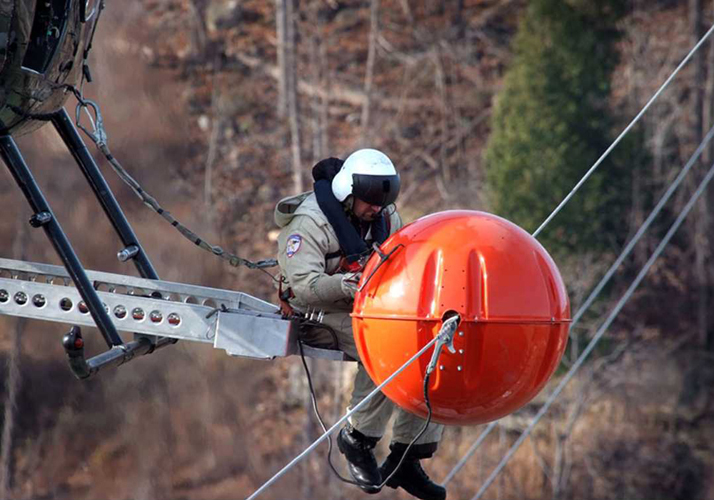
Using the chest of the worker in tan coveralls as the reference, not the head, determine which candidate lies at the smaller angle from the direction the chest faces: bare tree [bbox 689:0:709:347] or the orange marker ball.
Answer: the orange marker ball

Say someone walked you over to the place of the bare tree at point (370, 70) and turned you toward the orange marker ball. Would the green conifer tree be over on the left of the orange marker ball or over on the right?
left

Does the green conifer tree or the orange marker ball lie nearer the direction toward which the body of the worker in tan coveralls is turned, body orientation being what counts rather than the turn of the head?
the orange marker ball

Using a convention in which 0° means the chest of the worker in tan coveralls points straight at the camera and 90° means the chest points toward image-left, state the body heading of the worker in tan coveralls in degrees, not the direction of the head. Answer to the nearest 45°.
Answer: approximately 315°

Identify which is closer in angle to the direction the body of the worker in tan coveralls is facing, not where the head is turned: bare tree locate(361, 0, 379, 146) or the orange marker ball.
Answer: the orange marker ball

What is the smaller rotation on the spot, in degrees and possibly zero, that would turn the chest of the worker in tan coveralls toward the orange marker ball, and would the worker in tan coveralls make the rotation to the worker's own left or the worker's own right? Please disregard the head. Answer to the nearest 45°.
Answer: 0° — they already face it

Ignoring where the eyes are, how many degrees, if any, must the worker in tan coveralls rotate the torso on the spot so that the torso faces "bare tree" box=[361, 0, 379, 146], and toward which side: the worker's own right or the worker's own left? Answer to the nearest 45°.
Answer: approximately 135° to the worker's own left

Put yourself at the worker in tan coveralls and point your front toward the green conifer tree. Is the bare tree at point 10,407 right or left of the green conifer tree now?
left

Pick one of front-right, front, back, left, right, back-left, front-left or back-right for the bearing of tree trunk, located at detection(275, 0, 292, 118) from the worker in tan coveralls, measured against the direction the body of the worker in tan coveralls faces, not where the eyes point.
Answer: back-left

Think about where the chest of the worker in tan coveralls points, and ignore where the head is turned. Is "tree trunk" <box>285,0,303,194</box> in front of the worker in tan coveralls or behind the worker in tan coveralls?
behind
